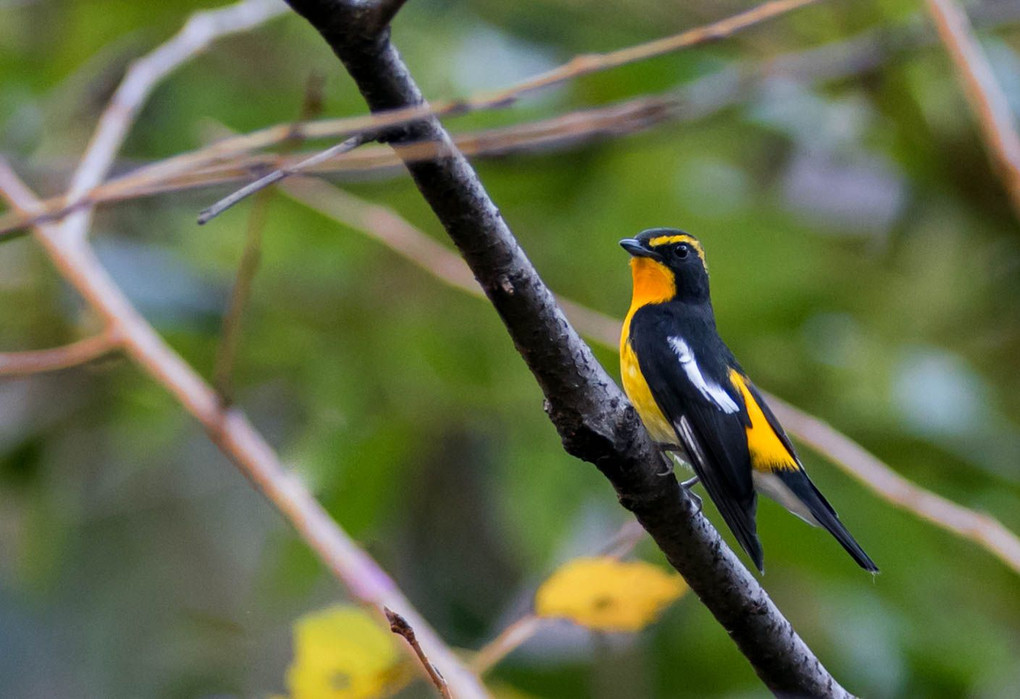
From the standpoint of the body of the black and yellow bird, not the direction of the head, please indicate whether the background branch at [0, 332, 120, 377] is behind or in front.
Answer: in front

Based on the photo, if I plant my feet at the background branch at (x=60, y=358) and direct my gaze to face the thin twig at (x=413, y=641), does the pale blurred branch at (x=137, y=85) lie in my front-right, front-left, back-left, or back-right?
back-left

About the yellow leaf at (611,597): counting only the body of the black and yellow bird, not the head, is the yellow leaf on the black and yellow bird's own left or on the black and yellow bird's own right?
on the black and yellow bird's own left

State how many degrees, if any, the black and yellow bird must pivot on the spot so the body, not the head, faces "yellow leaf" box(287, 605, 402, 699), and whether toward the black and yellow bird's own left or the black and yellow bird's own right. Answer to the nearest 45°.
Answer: approximately 45° to the black and yellow bird's own left

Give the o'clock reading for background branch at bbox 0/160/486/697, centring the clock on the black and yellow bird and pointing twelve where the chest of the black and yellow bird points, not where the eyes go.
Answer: The background branch is roughly at 11 o'clock from the black and yellow bird.

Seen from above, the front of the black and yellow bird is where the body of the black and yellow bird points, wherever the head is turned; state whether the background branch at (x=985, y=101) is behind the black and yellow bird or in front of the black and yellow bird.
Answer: behind

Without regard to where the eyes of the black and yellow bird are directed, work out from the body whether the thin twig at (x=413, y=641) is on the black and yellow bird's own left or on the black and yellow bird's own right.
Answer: on the black and yellow bird's own left

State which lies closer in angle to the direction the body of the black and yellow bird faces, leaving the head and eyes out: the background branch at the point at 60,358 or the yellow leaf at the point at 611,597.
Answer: the background branch

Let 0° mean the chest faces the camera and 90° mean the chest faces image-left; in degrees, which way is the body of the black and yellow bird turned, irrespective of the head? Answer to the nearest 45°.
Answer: approximately 90°

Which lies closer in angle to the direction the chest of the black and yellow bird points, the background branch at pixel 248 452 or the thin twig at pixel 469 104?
the background branch
